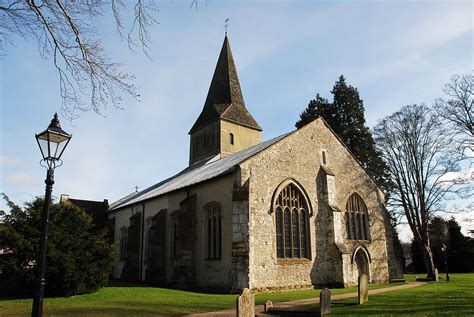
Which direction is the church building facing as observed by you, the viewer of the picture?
facing the viewer and to the right of the viewer

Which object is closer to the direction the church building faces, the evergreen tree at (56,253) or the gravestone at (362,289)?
the gravestone

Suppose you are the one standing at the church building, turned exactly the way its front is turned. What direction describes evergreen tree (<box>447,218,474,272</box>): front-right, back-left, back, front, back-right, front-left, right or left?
left

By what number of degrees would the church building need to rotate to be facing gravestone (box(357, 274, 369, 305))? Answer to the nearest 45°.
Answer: approximately 45° to its right

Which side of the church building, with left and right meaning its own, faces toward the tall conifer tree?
left

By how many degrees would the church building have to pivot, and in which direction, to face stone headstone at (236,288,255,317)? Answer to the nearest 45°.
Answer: approximately 45° to its right

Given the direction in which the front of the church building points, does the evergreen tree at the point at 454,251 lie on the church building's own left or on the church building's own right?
on the church building's own left

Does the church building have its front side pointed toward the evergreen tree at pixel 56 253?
no

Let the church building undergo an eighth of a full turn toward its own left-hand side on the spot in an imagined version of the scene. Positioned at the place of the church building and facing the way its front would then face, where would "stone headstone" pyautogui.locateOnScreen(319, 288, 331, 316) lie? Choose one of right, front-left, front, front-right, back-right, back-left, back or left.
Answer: right
